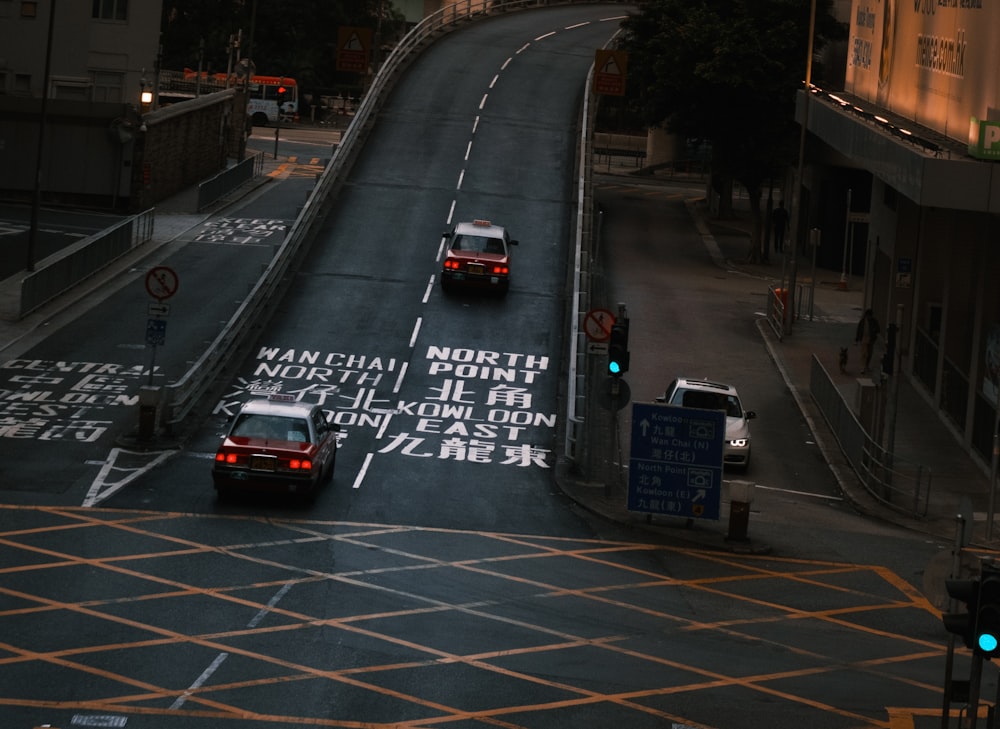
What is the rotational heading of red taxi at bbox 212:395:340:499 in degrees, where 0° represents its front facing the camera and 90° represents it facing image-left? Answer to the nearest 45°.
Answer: approximately 180°

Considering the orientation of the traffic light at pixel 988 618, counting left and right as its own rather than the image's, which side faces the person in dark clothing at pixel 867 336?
back

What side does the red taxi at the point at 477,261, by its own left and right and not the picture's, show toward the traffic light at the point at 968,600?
back

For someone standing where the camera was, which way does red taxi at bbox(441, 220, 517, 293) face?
facing away from the viewer

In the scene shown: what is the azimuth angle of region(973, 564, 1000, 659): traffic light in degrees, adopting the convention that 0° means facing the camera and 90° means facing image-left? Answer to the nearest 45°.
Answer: approximately 0°

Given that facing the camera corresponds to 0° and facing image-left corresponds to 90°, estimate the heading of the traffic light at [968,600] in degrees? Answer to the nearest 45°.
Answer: approximately 90°

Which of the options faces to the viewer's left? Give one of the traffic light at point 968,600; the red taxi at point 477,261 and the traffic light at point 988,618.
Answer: the traffic light at point 968,600

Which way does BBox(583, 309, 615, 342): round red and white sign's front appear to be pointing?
toward the camera

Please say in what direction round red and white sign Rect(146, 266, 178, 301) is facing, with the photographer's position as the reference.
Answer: facing the viewer
